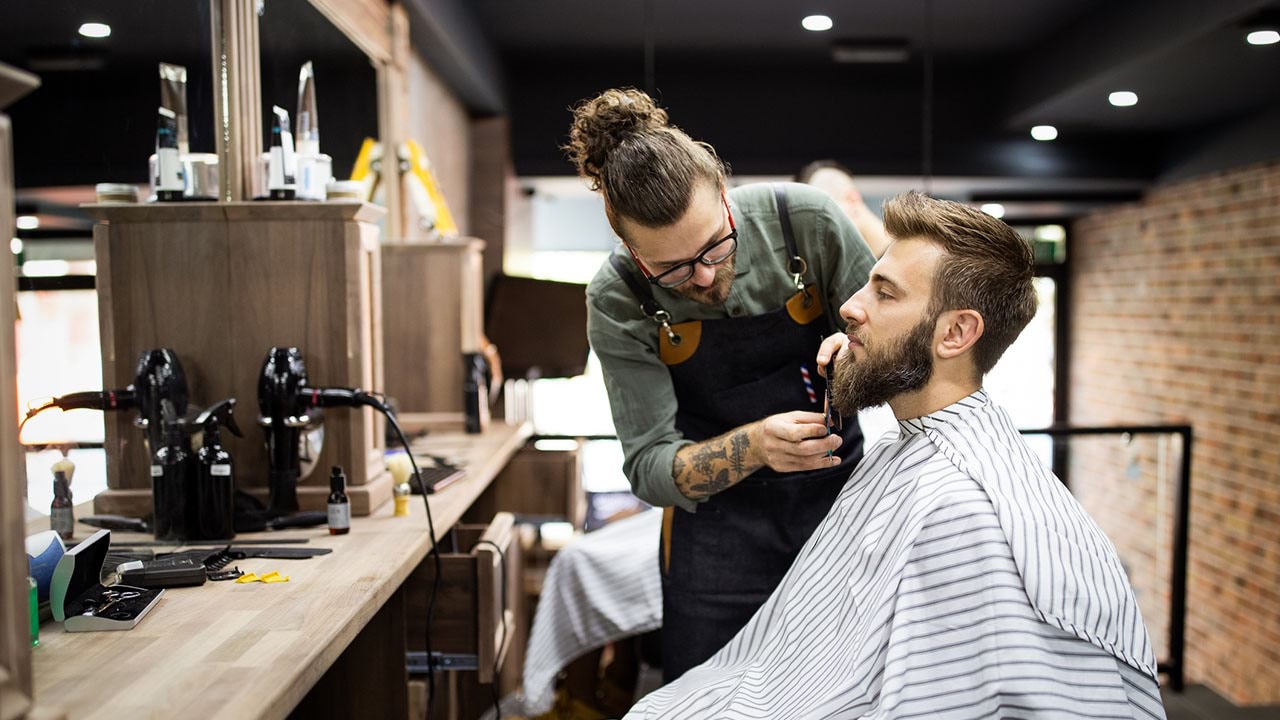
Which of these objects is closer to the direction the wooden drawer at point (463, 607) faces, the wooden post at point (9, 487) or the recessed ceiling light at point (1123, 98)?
the recessed ceiling light

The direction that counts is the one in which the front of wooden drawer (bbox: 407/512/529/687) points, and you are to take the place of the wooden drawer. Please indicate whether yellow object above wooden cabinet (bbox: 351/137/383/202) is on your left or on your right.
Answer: on your left

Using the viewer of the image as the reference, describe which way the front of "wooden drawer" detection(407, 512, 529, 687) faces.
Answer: facing to the right of the viewer

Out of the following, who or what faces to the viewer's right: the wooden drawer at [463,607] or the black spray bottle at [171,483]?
the wooden drawer

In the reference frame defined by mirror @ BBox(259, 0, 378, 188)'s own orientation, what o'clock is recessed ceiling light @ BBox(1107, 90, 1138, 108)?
The recessed ceiling light is roughly at 10 o'clock from the mirror.

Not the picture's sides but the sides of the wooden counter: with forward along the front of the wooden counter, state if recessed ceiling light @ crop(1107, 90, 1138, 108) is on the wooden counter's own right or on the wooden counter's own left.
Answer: on the wooden counter's own left
